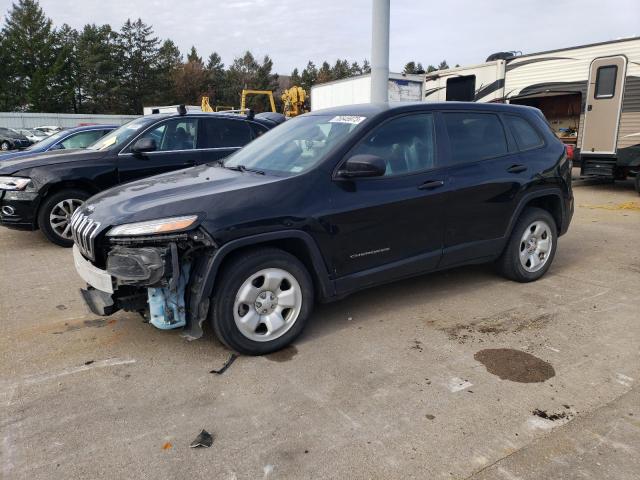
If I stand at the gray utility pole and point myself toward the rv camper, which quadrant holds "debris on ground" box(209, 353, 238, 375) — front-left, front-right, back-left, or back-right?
back-right

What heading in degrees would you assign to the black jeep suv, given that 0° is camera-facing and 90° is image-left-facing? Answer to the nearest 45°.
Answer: approximately 45°

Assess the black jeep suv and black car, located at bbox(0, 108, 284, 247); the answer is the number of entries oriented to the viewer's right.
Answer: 0

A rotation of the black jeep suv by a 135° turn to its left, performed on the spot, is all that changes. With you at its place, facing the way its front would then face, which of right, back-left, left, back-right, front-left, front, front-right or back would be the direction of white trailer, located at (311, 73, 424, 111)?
left

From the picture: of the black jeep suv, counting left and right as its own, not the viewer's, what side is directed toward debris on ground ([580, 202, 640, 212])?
back

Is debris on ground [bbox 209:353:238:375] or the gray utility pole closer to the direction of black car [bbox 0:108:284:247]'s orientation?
the debris on ground

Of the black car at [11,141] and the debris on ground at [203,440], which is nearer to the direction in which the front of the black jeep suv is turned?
the debris on ground

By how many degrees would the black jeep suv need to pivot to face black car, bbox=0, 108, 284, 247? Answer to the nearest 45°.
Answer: approximately 90° to its right

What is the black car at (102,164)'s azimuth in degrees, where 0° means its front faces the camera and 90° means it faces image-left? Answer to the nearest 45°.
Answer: approximately 45°

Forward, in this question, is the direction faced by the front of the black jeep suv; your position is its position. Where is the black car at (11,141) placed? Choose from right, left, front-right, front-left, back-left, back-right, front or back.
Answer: right
